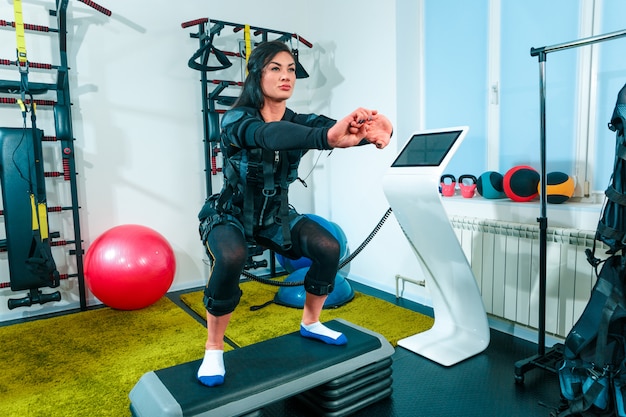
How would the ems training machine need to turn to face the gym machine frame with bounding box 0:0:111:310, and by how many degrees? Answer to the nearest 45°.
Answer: approximately 45° to its right

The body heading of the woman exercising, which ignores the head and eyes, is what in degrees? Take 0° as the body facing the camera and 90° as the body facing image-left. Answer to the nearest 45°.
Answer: approximately 315°

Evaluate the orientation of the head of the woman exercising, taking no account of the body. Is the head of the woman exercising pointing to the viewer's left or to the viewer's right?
to the viewer's right

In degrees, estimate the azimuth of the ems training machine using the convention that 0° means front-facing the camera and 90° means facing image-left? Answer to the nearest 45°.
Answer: approximately 45°

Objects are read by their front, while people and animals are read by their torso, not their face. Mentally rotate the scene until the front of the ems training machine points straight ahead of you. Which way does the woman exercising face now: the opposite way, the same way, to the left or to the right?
to the left

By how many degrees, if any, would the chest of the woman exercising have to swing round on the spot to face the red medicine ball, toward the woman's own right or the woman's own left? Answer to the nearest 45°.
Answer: approximately 90° to the woman's own left

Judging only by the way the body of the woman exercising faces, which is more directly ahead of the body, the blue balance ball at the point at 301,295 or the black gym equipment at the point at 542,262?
the black gym equipment

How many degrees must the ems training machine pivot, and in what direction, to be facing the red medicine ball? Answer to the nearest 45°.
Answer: approximately 180°

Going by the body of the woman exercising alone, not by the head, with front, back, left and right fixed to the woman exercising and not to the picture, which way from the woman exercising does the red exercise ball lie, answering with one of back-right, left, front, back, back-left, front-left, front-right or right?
back
